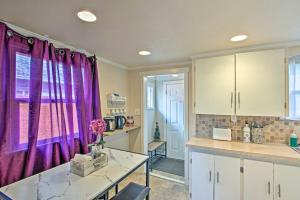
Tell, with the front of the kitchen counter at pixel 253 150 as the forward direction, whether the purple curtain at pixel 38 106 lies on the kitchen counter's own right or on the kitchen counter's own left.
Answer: on the kitchen counter's own right

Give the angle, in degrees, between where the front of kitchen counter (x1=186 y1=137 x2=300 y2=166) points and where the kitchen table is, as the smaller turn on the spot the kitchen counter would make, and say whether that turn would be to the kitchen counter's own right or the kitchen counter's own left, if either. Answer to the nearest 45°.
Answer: approximately 45° to the kitchen counter's own right

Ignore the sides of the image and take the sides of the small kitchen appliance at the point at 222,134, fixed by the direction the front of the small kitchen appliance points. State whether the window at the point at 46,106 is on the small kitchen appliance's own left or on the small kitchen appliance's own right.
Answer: on the small kitchen appliance's own right

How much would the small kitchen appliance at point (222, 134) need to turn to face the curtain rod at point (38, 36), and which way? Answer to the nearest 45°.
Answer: approximately 45° to its right

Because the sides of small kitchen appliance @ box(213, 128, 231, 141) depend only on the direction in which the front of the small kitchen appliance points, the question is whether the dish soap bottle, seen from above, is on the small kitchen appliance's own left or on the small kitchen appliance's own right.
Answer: on the small kitchen appliance's own left

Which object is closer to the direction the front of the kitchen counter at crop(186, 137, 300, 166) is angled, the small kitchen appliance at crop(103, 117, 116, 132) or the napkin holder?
the napkin holder

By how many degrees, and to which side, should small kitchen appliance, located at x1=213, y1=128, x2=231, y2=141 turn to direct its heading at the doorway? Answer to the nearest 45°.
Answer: approximately 135° to its right

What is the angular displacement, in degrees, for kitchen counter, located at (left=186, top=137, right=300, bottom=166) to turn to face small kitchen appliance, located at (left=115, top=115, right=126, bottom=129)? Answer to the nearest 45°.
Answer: approximately 90° to its right

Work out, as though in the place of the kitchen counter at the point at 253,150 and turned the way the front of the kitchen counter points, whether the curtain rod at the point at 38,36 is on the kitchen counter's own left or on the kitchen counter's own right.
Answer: on the kitchen counter's own right

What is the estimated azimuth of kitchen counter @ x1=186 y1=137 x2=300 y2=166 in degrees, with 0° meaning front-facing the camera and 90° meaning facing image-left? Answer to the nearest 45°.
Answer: approximately 0°

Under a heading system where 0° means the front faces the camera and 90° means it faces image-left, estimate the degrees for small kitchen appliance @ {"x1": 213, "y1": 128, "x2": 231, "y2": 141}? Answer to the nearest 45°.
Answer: approximately 0°
